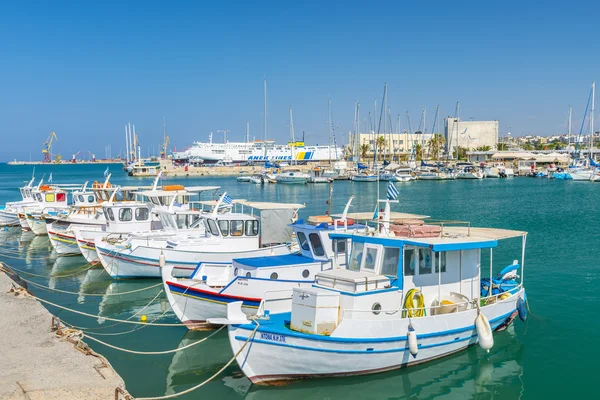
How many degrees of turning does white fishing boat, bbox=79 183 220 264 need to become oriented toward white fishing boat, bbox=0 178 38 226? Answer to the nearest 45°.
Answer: approximately 90° to its right

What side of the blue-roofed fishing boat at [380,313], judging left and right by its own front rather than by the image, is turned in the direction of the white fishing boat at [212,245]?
right

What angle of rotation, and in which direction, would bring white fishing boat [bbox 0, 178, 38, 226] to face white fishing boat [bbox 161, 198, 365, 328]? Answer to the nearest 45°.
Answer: approximately 45° to its left

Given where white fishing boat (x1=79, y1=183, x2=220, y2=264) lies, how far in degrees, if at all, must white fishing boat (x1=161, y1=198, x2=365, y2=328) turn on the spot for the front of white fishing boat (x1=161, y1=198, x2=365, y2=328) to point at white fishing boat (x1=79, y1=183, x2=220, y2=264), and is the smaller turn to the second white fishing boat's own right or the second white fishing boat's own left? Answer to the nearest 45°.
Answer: approximately 90° to the second white fishing boat's own right

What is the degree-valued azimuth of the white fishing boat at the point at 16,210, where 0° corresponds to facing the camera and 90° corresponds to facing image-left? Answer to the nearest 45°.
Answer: approximately 45°

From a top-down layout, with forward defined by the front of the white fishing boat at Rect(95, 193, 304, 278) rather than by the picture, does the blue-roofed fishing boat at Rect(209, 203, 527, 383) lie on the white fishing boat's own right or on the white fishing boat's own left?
on the white fishing boat's own left
